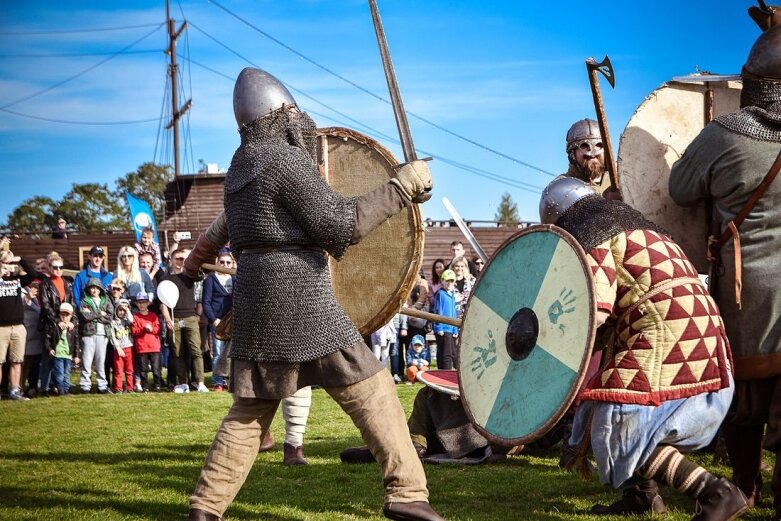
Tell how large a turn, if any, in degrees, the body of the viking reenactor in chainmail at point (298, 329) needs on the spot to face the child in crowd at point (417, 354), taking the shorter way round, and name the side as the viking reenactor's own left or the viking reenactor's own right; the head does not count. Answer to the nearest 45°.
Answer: approximately 45° to the viking reenactor's own left

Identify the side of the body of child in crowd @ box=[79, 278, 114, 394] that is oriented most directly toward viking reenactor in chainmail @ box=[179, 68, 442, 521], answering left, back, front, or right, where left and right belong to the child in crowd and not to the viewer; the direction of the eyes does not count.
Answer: front

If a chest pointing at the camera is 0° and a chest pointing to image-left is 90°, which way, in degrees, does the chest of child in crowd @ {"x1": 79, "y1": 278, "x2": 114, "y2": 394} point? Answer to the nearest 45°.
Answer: approximately 0°

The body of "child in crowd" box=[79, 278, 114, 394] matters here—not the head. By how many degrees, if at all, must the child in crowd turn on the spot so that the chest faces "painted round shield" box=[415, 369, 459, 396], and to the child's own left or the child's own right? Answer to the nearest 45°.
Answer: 0° — they already face it

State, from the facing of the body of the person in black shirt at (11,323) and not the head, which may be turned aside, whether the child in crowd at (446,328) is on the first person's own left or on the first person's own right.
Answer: on the first person's own left

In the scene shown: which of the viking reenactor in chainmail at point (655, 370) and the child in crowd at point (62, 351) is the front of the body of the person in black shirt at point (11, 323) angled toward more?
the viking reenactor in chainmail

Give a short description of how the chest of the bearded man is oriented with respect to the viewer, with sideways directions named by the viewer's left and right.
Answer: facing the viewer and to the right of the viewer

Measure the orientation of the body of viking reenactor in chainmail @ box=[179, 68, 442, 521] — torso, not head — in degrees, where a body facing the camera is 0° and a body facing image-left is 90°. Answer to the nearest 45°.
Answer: approximately 225°

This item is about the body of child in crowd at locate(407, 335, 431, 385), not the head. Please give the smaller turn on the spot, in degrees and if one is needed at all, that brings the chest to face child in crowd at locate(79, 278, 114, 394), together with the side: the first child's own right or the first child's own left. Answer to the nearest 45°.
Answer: approximately 90° to the first child's own right

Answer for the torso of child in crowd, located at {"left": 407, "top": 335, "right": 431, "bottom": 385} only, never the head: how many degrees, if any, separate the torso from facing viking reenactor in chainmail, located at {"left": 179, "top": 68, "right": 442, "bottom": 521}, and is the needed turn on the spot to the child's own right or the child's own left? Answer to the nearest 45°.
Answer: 0° — they already face them
